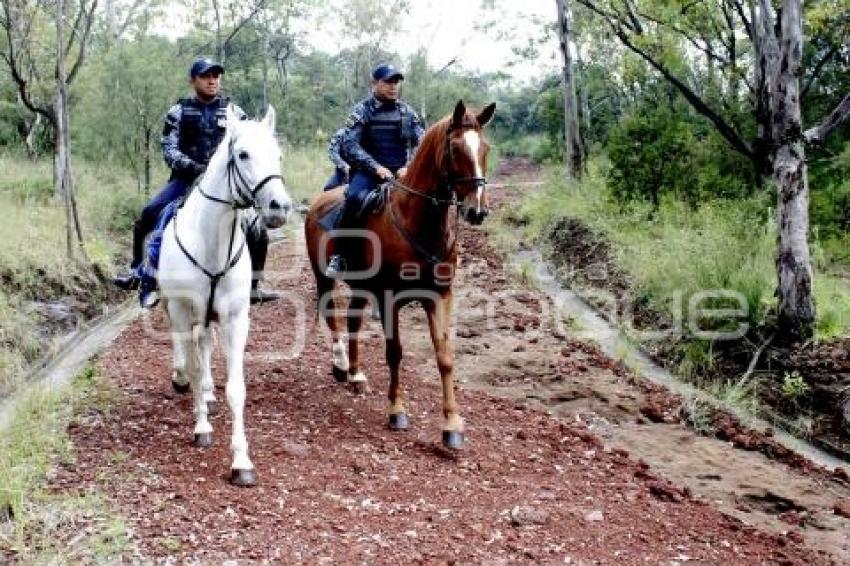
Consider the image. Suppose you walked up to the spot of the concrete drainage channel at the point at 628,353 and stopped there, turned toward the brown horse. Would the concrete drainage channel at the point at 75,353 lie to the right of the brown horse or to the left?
right

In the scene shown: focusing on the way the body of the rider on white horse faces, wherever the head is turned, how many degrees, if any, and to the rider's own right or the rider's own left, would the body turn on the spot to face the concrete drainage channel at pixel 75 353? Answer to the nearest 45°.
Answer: approximately 135° to the rider's own right

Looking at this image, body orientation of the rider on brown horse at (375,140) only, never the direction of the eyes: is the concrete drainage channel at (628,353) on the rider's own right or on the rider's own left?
on the rider's own left

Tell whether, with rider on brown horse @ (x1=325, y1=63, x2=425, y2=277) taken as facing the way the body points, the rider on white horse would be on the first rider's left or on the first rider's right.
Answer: on the first rider's right

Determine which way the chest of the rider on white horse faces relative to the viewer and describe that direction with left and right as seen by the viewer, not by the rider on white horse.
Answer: facing the viewer

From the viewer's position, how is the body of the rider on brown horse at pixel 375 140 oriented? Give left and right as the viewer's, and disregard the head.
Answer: facing the viewer and to the right of the viewer

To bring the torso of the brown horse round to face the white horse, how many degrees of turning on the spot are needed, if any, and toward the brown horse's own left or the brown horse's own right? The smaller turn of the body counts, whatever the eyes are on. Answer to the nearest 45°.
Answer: approximately 90° to the brown horse's own right

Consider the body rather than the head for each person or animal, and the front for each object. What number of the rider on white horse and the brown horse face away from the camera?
0

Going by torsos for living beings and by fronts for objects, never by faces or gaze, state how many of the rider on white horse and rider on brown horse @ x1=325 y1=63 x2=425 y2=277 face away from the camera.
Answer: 0

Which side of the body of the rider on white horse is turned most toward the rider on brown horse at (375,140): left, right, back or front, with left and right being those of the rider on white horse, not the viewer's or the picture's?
left

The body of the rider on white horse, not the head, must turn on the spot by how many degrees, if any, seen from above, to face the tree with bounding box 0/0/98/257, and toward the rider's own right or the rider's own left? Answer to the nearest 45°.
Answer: approximately 180°
